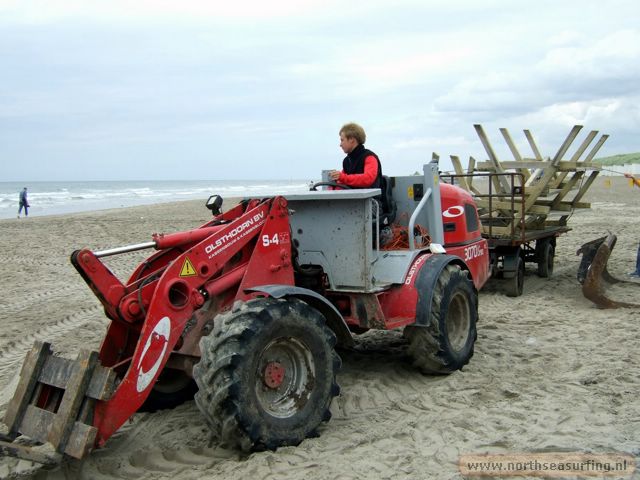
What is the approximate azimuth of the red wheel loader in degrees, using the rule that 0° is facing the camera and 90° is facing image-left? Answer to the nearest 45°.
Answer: approximately 45°

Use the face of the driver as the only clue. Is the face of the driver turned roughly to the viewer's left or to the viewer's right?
to the viewer's left
